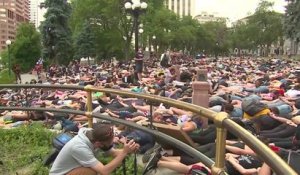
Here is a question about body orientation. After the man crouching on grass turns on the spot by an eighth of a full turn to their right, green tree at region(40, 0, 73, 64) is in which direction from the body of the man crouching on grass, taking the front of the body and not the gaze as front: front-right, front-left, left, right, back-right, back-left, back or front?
back-left

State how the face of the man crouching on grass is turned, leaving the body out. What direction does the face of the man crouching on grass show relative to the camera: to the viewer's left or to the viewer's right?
to the viewer's right

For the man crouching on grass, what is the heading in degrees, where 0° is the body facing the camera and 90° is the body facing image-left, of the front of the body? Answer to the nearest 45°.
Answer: approximately 270°
